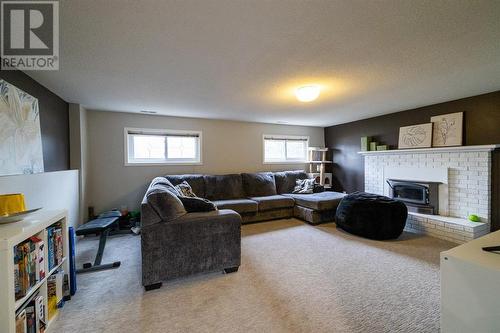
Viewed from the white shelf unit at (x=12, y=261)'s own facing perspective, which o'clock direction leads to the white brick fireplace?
The white brick fireplace is roughly at 11 o'clock from the white shelf unit.

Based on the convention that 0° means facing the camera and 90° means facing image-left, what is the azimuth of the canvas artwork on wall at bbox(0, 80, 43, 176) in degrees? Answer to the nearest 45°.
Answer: approximately 315°

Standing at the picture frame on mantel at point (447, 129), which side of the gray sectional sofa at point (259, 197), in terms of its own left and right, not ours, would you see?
left

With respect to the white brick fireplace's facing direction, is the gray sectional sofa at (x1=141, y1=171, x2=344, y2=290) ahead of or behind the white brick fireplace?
ahead

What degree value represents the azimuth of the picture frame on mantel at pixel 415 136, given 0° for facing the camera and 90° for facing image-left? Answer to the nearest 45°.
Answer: approximately 45°

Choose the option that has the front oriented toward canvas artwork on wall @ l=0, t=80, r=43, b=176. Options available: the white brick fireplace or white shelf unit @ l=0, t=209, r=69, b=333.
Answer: the white brick fireplace

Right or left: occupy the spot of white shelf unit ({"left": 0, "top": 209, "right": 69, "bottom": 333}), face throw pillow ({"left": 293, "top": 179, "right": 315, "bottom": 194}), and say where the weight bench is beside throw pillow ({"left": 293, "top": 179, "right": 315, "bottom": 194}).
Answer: left

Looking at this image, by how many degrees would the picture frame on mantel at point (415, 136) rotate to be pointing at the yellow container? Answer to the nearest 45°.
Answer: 0° — it already faces it

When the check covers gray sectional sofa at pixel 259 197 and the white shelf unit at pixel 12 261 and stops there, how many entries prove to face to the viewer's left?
0

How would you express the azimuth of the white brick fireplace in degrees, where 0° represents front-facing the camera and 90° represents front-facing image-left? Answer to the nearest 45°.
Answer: approximately 45°

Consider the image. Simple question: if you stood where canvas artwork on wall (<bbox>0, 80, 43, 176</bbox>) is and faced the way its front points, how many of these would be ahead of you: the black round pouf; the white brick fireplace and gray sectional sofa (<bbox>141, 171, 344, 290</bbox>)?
3

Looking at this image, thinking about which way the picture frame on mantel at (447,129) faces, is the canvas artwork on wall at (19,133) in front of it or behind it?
in front
